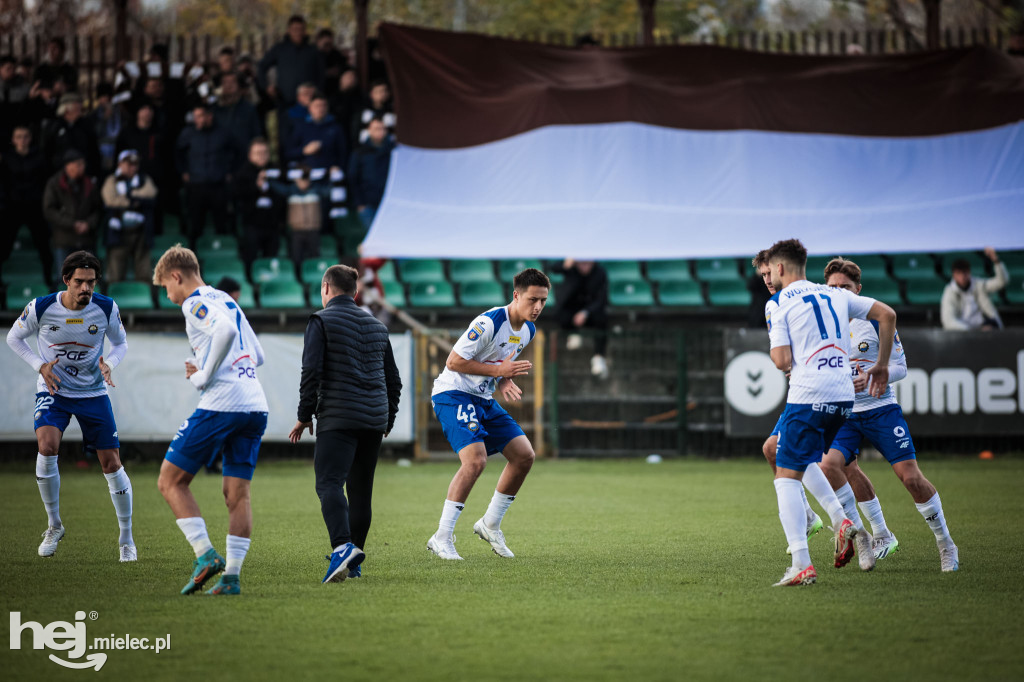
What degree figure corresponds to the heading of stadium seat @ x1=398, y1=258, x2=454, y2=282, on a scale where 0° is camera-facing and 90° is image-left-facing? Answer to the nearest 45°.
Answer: approximately 0°

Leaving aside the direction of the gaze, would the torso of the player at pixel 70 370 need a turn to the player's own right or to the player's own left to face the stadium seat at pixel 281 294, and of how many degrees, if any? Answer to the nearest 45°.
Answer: approximately 180°

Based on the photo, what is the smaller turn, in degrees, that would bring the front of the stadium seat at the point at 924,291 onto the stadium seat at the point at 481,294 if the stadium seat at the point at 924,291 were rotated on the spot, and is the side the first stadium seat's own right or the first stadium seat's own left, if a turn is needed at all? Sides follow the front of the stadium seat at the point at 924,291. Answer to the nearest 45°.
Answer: approximately 90° to the first stadium seat's own right

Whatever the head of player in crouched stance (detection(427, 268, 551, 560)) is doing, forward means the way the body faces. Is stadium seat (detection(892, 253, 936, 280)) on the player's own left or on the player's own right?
on the player's own left

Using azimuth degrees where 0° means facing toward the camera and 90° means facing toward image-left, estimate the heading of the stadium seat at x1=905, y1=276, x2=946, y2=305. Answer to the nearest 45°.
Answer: approximately 0°

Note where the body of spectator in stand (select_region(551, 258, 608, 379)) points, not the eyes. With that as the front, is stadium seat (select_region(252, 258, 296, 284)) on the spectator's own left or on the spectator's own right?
on the spectator's own right
